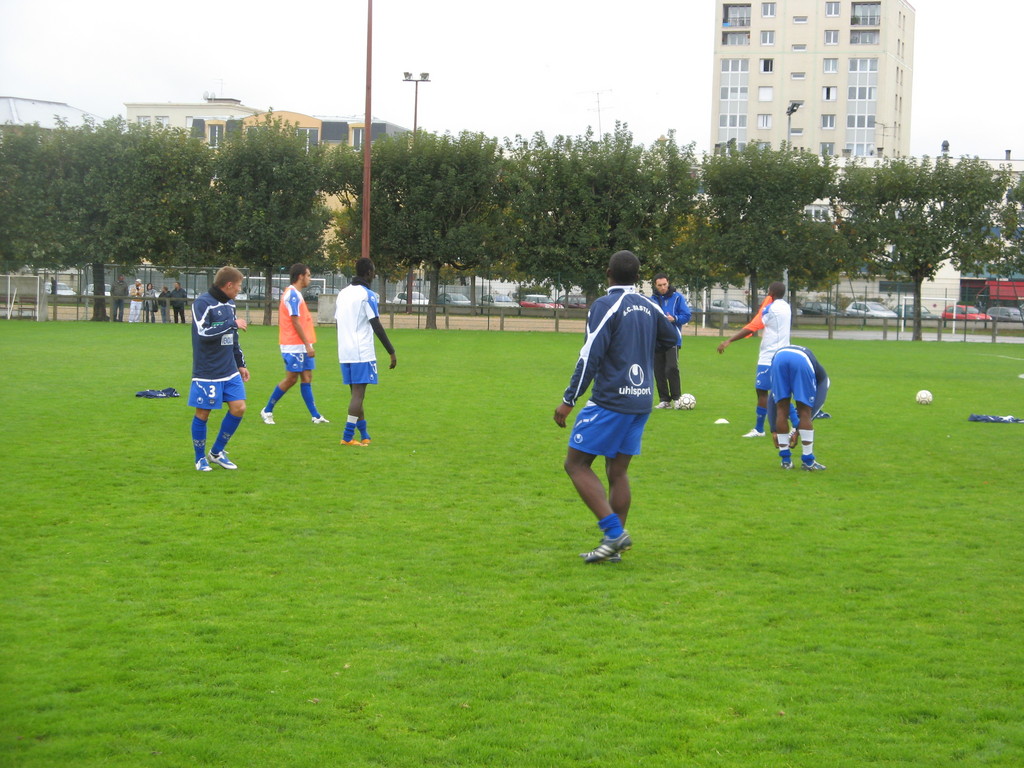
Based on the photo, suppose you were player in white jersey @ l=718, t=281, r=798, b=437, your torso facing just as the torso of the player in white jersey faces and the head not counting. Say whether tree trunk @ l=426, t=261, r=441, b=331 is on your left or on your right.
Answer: on your right

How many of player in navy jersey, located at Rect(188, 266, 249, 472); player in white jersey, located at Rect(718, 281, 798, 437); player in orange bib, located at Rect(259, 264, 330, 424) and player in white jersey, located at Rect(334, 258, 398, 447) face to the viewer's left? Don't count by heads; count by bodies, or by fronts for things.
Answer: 1

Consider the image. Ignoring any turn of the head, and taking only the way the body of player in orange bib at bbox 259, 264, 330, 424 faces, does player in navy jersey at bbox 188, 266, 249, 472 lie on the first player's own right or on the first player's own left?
on the first player's own right

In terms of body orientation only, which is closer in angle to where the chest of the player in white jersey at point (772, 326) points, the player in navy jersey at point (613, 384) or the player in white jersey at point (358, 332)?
the player in white jersey

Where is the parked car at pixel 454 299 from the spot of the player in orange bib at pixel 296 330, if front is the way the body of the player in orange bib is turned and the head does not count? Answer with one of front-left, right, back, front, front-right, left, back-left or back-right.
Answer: left

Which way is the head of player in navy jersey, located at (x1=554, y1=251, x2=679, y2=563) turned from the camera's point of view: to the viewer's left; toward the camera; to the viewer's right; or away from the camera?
away from the camera

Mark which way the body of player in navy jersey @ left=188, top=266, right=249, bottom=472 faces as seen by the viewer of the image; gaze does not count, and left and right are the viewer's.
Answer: facing the viewer and to the right of the viewer

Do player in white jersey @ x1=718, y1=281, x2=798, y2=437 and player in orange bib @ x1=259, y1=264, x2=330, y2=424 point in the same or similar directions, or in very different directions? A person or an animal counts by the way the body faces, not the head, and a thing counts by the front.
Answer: very different directions

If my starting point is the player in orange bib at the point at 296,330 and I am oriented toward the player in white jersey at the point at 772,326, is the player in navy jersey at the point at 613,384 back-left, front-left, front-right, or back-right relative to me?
front-right

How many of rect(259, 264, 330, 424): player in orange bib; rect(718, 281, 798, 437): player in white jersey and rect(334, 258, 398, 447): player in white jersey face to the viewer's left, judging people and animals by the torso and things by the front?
1

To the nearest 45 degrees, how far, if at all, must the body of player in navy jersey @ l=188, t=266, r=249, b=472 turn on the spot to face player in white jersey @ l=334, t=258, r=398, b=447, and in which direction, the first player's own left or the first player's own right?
approximately 90° to the first player's own left

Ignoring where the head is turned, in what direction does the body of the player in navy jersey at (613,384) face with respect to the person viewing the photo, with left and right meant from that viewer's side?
facing away from the viewer and to the left of the viewer

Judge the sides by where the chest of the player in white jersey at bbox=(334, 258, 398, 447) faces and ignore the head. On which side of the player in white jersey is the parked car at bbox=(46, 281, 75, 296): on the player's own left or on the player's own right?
on the player's own left

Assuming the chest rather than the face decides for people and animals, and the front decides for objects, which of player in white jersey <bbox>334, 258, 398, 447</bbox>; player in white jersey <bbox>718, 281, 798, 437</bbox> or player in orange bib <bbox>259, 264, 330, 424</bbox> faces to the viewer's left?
player in white jersey <bbox>718, 281, 798, 437</bbox>

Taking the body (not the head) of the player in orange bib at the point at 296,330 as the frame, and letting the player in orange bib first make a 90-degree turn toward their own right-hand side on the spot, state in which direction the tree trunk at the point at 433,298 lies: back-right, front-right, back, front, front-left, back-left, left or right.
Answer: back

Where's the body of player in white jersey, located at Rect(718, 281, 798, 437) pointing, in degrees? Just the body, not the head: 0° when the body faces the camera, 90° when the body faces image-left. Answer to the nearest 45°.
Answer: approximately 90°
